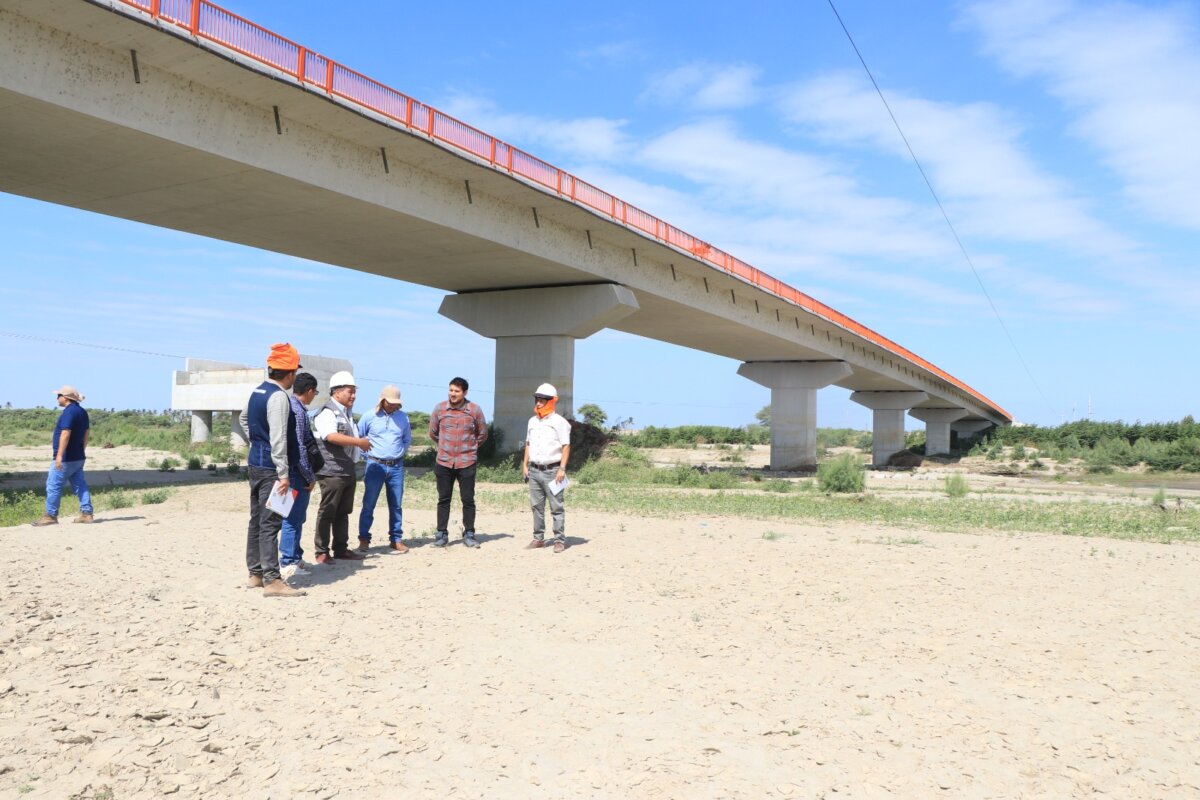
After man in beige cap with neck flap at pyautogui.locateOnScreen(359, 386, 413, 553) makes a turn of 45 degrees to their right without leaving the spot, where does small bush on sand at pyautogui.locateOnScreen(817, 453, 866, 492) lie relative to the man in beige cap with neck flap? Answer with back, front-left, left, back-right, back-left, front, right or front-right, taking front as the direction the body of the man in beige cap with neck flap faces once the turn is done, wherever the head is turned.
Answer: back

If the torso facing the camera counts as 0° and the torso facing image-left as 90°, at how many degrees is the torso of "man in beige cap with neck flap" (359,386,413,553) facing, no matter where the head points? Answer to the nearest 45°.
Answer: approximately 0°

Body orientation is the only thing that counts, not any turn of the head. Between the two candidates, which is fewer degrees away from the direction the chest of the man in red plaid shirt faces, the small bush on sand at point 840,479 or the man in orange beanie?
the man in orange beanie

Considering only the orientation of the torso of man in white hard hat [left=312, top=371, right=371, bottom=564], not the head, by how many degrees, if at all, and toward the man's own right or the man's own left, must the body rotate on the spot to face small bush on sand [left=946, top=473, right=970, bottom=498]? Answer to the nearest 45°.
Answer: approximately 90° to the man's own left

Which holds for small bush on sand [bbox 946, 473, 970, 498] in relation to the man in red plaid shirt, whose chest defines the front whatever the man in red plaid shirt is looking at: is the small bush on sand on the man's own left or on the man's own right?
on the man's own left

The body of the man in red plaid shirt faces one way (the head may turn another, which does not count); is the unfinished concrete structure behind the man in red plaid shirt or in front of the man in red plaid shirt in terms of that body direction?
behind

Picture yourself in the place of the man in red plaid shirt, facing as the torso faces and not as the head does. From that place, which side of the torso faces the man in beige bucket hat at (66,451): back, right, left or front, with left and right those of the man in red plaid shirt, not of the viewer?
right
